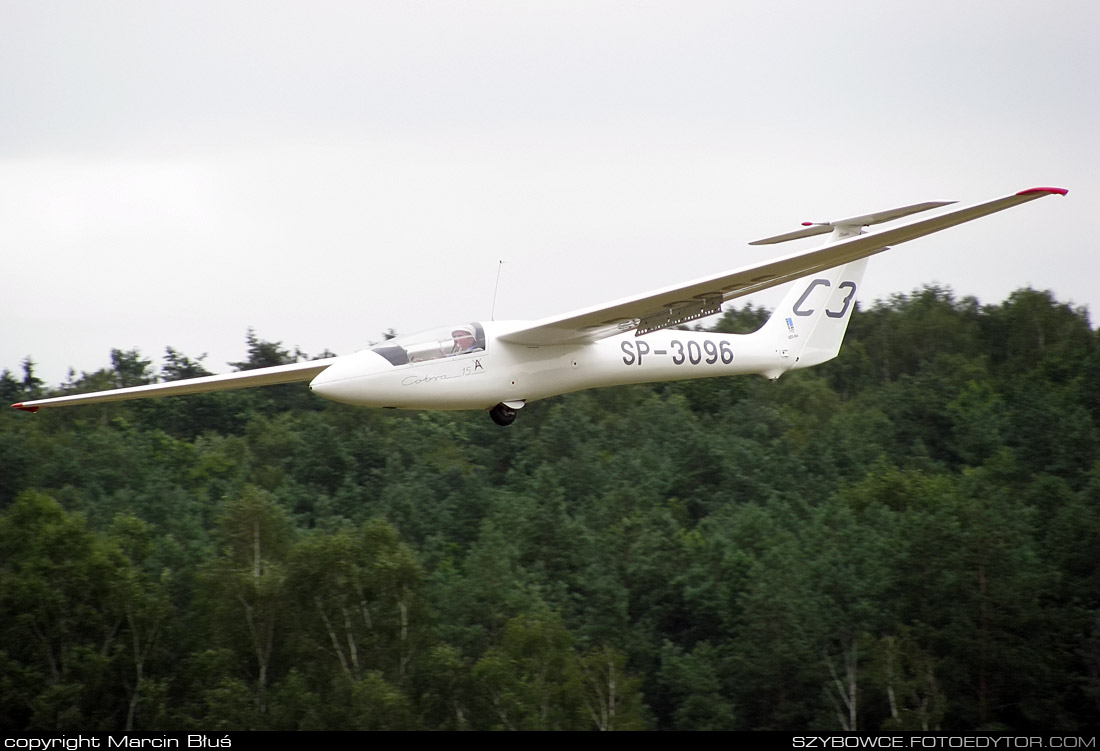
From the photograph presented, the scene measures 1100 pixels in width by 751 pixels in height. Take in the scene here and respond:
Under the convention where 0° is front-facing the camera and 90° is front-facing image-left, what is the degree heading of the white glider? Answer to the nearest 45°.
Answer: approximately 45°

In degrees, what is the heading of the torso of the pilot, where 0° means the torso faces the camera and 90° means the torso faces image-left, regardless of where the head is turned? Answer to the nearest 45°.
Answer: approximately 45°
